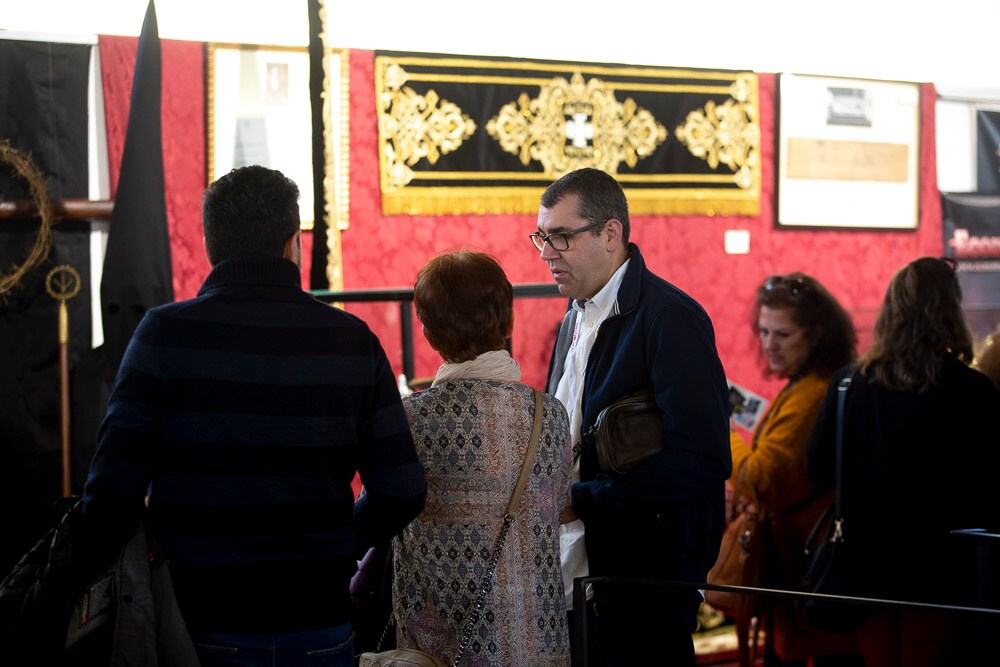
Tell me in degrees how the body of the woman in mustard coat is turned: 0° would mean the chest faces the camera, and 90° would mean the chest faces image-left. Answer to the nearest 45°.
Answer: approximately 90°

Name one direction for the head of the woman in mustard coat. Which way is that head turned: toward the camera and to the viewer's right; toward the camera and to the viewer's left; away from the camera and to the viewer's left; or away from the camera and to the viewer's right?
toward the camera and to the viewer's left

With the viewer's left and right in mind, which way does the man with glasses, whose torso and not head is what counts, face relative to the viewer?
facing the viewer and to the left of the viewer

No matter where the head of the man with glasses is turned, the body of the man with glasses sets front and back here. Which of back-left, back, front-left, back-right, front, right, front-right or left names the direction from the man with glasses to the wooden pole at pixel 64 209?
right

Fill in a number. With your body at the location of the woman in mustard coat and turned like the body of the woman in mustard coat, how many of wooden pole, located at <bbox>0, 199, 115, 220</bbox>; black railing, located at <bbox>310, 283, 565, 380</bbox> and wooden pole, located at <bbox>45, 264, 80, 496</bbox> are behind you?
0

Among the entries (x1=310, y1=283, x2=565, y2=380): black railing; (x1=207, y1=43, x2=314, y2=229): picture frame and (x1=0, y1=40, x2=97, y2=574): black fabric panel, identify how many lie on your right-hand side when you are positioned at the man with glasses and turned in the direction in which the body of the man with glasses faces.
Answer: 3

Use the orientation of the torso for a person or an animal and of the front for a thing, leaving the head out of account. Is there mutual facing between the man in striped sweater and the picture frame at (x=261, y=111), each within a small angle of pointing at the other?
yes

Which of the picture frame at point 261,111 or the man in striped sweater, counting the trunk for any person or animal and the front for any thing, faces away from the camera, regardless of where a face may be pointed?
the man in striped sweater

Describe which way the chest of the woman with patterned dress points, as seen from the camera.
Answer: away from the camera

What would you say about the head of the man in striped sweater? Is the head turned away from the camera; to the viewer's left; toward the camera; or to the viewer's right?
away from the camera

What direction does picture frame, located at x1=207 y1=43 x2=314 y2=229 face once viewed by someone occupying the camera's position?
facing the viewer

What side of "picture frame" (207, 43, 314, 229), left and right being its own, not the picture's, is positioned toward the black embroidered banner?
left

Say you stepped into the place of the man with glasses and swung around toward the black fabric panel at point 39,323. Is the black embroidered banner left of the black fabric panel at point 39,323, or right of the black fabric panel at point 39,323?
right

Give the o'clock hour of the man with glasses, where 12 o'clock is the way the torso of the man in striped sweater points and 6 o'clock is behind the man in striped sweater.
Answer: The man with glasses is roughly at 2 o'clock from the man in striped sweater.

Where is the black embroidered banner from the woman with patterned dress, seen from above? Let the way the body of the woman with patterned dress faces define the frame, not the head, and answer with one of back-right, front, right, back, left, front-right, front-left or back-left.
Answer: front

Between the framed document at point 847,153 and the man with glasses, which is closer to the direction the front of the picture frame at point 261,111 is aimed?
the man with glasses

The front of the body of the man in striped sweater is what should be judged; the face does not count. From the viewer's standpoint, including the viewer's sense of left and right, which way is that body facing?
facing away from the viewer

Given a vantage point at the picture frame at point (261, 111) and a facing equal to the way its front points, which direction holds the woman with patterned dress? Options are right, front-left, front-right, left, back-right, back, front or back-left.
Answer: front
